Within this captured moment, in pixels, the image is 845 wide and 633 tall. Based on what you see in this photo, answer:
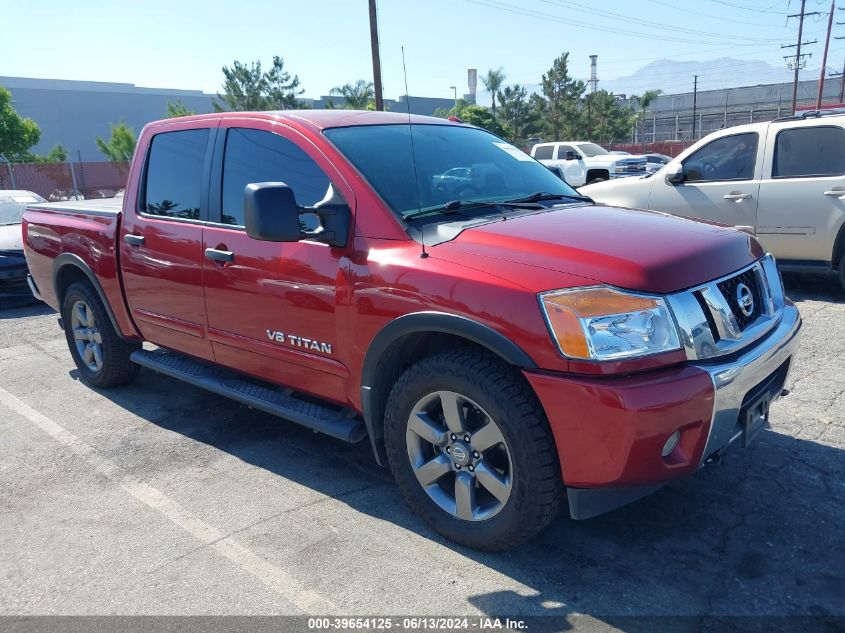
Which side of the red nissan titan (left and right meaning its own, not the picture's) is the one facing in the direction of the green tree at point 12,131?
back

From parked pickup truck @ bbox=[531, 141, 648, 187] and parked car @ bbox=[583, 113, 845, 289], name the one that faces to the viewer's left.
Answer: parked car @ bbox=[583, 113, 845, 289]

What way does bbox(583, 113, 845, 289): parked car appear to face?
to the viewer's left

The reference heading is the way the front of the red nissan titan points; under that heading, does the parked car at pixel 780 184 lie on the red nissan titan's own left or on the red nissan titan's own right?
on the red nissan titan's own left

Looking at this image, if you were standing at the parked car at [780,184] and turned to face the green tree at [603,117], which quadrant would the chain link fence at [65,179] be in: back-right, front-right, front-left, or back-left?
front-left

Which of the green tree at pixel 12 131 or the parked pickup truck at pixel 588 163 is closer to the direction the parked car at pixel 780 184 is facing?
the green tree

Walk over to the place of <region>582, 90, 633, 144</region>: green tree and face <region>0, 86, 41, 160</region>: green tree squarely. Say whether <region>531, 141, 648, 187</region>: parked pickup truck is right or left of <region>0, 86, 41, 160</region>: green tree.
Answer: left

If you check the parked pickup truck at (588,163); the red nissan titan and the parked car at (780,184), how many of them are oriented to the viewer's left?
1

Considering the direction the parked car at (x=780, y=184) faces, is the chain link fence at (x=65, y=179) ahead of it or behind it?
ahead

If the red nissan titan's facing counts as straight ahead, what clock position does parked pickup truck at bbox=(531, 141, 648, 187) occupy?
The parked pickup truck is roughly at 8 o'clock from the red nissan titan.

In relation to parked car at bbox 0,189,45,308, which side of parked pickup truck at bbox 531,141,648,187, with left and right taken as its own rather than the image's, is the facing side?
right

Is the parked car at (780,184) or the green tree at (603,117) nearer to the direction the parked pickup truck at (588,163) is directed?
the parked car

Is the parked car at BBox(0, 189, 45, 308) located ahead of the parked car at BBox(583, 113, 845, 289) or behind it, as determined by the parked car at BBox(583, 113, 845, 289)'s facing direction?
ahead

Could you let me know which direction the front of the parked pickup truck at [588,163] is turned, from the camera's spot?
facing the viewer and to the right of the viewer

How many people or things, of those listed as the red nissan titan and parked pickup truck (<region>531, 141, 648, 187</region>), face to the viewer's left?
0

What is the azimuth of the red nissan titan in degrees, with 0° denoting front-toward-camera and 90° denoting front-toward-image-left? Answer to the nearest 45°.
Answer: approximately 315°
